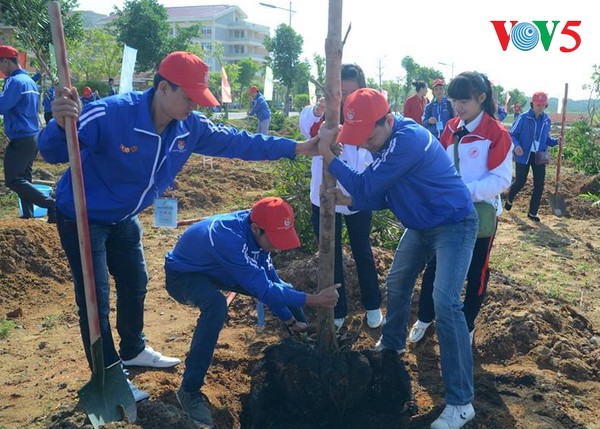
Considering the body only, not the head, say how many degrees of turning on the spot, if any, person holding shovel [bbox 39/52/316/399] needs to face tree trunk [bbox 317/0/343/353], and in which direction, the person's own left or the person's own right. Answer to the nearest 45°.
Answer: approximately 45° to the person's own left

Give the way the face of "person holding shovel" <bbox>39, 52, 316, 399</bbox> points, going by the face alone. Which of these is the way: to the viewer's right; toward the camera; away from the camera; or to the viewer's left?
to the viewer's right

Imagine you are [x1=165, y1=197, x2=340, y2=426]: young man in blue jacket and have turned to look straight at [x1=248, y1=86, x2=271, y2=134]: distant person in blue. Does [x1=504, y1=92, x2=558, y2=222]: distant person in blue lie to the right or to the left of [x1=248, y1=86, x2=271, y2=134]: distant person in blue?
right

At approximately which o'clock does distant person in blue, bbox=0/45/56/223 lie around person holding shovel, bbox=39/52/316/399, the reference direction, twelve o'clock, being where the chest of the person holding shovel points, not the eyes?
The distant person in blue is roughly at 7 o'clock from the person holding shovel.

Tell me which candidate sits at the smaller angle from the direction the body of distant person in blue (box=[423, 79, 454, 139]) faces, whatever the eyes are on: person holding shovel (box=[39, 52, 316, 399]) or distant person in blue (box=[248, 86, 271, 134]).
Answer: the person holding shovel

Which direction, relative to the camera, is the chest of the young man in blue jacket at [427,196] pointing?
to the viewer's left

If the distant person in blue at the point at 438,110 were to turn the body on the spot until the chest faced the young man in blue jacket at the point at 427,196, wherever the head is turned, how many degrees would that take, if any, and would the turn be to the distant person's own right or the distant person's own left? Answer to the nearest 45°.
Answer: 0° — they already face them

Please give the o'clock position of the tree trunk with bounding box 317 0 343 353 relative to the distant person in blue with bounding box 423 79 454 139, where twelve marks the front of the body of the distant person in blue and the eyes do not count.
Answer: The tree trunk is roughly at 12 o'clock from the distant person in blue.

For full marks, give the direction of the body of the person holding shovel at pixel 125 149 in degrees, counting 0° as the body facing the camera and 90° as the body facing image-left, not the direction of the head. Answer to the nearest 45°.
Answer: approximately 315°

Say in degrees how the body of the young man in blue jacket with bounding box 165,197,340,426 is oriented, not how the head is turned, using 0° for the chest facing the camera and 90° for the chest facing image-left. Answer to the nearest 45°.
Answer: approximately 270°
